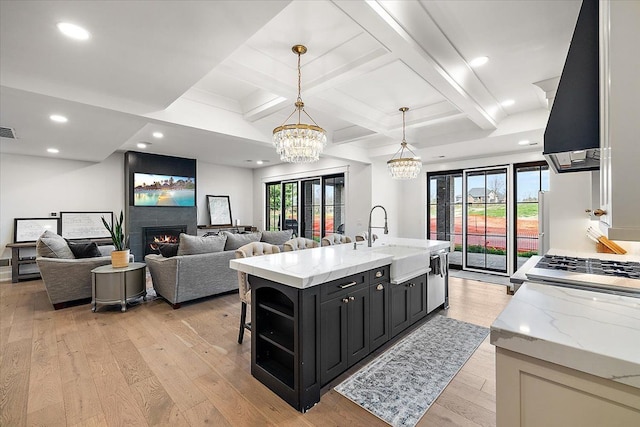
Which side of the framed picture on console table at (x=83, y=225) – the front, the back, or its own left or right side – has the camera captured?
front

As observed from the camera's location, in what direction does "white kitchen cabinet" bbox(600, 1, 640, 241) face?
facing to the left of the viewer

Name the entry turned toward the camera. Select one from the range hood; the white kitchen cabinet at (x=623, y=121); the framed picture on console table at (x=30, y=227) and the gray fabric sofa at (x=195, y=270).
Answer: the framed picture on console table

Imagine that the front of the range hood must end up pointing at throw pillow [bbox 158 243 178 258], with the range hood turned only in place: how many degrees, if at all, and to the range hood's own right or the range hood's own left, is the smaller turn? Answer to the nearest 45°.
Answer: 0° — it already faces it

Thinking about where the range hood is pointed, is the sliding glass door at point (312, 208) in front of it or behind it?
in front

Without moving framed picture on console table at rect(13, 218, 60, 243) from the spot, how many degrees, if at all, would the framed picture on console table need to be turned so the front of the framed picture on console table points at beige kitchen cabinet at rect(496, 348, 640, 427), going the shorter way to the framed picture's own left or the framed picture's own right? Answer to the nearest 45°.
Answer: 0° — it already faces it

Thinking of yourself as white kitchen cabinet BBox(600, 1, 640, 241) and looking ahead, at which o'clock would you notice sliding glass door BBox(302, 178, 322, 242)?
The sliding glass door is roughly at 1 o'clock from the white kitchen cabinet.

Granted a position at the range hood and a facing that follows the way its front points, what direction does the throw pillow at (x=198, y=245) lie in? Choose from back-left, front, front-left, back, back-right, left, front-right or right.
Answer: front

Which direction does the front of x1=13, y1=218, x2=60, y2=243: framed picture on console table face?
toward the camera

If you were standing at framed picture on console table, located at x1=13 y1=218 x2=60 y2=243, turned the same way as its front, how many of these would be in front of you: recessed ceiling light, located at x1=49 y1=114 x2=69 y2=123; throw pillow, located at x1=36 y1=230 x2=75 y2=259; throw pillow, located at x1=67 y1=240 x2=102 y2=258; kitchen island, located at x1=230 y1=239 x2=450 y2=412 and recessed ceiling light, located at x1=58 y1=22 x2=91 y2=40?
5

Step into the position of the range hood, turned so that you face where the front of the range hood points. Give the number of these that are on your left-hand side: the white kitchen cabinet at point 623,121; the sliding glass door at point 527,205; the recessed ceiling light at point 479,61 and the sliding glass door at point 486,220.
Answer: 1

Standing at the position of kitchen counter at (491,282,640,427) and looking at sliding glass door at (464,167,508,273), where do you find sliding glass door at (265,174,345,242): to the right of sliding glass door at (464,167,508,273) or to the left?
left

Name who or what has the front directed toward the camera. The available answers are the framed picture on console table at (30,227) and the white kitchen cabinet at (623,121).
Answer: the framed picture on console table

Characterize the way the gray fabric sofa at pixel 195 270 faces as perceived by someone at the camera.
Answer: facing away from the viewer and to the left of the viewer

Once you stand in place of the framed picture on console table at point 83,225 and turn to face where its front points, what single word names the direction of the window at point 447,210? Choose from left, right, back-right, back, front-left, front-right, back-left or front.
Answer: front-left

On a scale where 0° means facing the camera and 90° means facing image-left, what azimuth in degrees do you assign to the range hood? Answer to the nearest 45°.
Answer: approximately 90°
